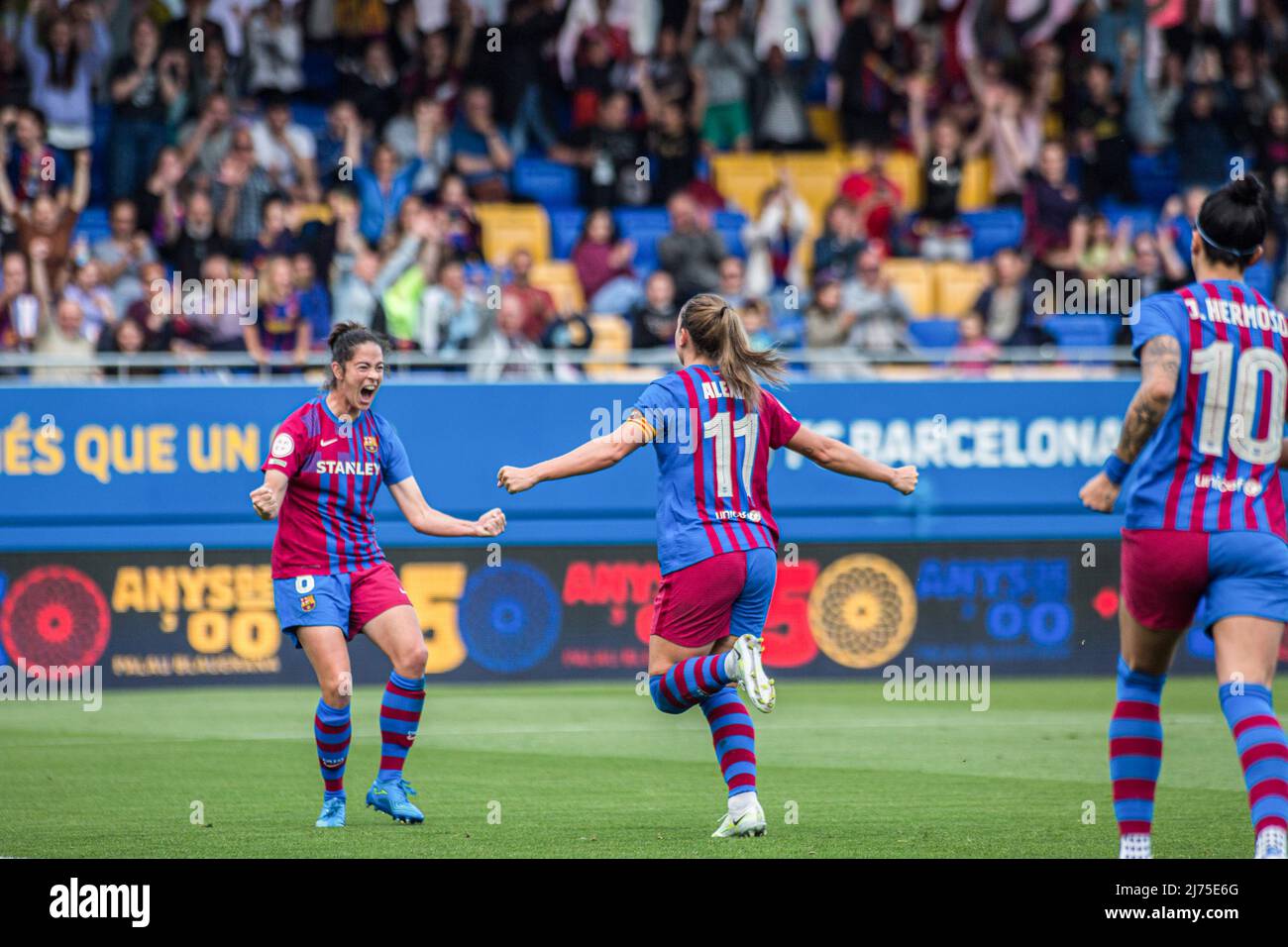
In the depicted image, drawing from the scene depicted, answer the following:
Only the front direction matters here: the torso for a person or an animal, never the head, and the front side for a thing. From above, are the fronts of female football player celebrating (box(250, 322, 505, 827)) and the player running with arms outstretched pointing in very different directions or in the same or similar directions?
very different directions

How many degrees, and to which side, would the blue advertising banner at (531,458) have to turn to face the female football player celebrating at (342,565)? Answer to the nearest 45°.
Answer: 0° — it already faces them

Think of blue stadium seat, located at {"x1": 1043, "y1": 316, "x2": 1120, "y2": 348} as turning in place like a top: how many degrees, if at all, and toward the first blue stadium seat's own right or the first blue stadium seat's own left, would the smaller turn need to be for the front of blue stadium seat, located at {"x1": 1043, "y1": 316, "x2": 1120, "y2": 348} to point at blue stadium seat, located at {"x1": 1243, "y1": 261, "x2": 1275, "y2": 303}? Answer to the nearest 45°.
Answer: approximately 135° to the first blue stadium seat's own left

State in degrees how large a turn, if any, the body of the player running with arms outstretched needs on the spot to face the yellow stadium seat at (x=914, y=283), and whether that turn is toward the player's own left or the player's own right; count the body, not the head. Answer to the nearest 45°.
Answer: approximately 45° to the player's own right

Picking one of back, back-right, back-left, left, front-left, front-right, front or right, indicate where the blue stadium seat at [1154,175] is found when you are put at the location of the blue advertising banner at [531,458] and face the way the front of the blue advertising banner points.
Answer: back-left

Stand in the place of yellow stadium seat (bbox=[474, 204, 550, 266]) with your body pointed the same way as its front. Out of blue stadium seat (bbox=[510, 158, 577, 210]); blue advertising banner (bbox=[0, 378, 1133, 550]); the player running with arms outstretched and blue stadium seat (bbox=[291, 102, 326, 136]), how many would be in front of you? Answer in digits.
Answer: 2

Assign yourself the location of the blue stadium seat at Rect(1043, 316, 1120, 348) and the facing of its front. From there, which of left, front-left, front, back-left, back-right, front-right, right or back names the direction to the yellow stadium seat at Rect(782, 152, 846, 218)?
back-right

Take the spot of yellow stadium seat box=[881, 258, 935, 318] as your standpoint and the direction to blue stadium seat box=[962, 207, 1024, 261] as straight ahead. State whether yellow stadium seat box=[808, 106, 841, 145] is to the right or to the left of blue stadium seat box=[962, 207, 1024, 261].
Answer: left
